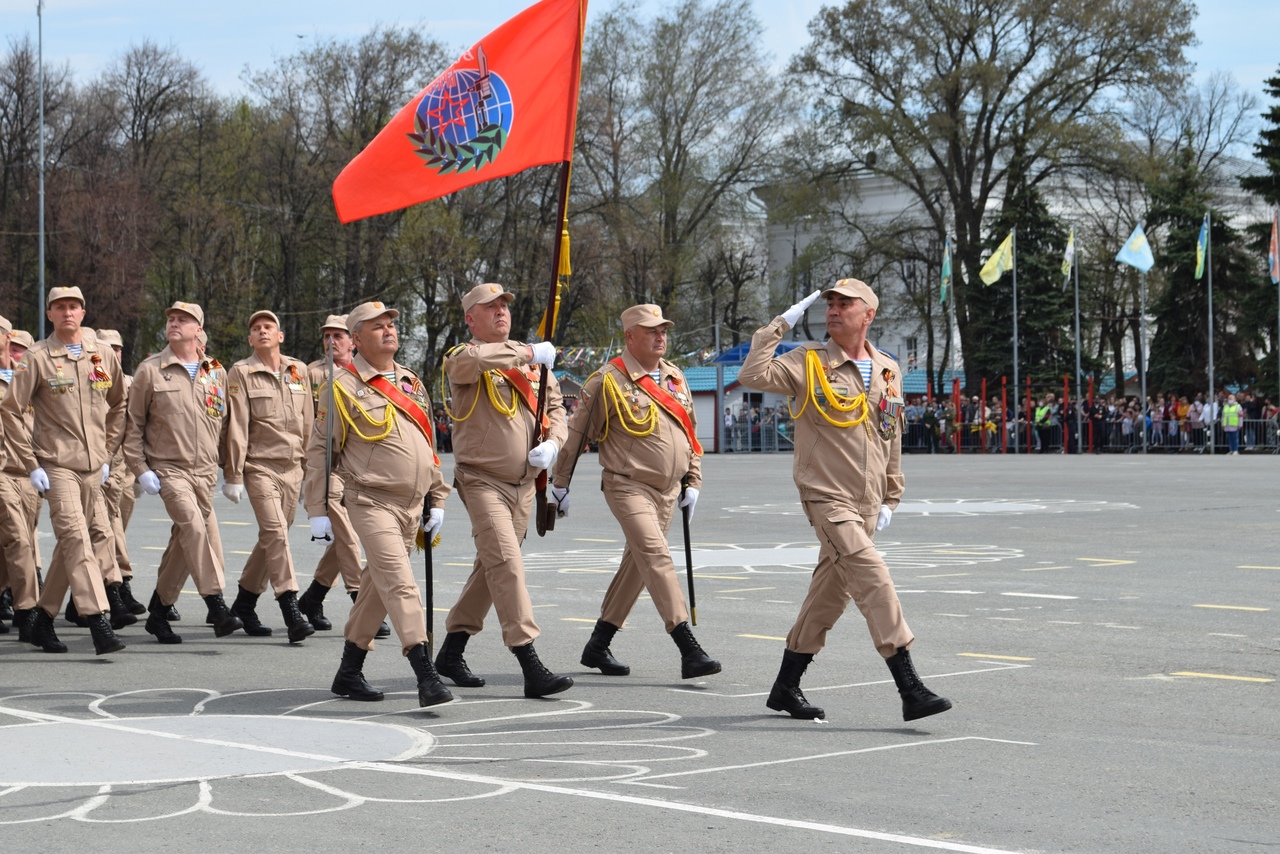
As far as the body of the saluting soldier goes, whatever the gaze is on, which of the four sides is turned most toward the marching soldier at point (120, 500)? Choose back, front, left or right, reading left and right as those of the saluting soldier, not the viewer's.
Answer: back

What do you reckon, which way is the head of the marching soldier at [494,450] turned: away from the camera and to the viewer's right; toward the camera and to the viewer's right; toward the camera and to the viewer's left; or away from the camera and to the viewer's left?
toward the camera and to the viewer's right

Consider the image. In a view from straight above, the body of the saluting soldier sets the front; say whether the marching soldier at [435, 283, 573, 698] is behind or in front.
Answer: behind

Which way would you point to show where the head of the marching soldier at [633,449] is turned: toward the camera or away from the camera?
toward the camera

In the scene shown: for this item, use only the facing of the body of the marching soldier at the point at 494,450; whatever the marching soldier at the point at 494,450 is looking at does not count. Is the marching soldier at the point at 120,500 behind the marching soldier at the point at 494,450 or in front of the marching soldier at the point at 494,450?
behind

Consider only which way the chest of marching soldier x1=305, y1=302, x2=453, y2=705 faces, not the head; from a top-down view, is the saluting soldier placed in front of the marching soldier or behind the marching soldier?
in front

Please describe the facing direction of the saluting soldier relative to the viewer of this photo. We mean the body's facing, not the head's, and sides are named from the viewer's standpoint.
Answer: facing the viewer and to the right of the viewer

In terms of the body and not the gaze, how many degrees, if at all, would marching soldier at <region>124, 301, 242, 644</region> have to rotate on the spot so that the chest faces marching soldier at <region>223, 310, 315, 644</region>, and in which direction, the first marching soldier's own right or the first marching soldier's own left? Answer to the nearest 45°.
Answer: approximately 90° to the first marching soldier's own left

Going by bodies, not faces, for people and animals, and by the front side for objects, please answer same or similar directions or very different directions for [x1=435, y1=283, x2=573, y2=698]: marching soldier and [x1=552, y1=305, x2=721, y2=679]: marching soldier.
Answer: same or similar directions

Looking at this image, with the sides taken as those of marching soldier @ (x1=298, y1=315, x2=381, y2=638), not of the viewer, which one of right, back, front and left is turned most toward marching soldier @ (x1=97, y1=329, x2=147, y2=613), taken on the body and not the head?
back

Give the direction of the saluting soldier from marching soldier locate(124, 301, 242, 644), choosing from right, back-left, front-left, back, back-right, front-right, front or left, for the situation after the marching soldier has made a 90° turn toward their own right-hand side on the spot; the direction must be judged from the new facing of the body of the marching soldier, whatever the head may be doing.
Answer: left

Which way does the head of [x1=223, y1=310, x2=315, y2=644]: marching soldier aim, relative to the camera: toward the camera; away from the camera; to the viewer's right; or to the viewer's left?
toward the camera

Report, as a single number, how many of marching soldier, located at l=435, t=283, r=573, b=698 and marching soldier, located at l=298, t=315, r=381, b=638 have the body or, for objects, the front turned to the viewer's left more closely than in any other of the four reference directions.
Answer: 0

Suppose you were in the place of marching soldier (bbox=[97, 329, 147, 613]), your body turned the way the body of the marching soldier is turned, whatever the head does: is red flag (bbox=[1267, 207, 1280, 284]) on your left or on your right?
on your left

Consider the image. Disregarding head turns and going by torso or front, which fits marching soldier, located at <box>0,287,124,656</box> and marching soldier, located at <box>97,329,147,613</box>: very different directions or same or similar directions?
same or similar directions

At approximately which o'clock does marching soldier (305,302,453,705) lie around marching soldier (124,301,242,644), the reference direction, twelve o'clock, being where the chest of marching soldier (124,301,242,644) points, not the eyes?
marching soldier (305,302,453,705) is roughly at 1 o'clock from marching soldier (124,301,242,644).

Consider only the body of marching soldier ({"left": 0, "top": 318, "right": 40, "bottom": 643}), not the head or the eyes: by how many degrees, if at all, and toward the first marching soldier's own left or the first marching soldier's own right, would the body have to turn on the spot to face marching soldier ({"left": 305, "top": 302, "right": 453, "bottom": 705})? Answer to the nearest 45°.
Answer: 0° — they already face them

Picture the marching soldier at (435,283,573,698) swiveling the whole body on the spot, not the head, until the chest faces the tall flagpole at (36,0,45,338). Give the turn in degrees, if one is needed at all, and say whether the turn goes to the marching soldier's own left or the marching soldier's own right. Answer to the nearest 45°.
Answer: approximately 135° to the marching soldier's own left

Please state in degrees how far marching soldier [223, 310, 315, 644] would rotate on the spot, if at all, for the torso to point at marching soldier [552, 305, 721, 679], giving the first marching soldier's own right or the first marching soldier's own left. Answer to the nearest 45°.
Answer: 0° — they already face them

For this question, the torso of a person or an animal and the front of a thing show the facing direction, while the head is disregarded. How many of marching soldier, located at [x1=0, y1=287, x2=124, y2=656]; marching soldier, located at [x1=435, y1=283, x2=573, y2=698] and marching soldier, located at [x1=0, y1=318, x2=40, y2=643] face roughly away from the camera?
0

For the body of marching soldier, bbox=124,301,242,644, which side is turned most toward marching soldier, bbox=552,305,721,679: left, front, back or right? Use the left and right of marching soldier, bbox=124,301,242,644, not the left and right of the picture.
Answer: front

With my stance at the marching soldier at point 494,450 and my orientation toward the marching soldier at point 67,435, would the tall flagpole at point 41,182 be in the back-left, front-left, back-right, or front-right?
front-right
